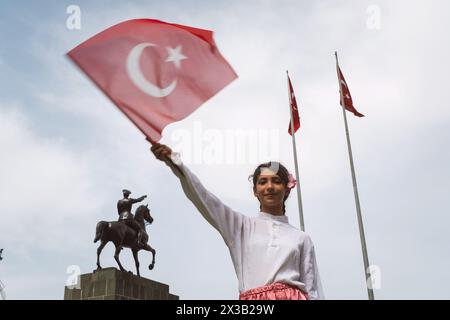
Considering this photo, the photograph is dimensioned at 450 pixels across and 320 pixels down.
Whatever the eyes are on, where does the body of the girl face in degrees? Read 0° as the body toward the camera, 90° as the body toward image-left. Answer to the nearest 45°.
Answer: approximately 0°

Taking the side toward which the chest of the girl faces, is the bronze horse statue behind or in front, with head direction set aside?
behind

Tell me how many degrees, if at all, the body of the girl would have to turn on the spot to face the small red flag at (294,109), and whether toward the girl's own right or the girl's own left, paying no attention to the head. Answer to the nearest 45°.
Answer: approximately 180°

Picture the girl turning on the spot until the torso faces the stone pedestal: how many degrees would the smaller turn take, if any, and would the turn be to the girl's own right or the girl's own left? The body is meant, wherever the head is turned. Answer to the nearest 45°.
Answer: approximately 180°

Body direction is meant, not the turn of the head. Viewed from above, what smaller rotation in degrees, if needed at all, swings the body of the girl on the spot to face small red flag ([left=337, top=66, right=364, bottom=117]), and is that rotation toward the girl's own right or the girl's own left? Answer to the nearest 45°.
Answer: approximately 180°
